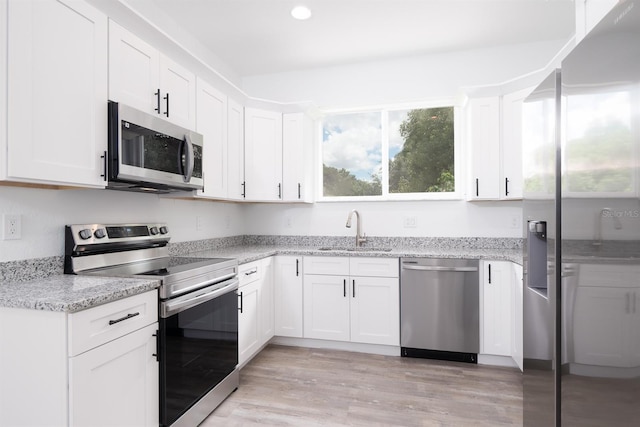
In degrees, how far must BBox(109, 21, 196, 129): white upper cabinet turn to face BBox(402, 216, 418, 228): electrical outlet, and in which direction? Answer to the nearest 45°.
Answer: approximately 45° to its left

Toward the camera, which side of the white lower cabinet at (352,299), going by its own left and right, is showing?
front

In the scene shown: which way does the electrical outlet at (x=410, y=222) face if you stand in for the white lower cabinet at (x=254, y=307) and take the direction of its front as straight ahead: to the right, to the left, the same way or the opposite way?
to the right

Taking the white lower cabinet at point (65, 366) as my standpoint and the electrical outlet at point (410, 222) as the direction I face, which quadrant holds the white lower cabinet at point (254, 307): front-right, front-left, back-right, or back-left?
front-left

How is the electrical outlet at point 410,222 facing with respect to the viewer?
toward the camera

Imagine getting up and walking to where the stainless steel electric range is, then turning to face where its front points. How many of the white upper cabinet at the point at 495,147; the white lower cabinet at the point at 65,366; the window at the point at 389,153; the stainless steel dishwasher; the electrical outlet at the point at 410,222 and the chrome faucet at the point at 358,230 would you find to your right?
1

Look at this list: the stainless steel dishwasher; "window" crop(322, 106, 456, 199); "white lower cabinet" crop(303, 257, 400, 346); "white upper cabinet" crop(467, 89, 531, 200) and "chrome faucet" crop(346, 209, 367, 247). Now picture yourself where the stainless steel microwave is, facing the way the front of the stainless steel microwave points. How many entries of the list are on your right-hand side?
0

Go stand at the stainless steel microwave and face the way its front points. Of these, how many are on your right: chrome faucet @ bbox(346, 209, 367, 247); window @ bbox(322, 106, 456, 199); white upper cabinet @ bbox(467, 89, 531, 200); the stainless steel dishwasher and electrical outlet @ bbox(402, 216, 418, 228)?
0

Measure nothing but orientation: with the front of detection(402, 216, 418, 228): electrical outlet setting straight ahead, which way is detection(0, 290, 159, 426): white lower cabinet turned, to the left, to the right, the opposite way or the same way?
to the left

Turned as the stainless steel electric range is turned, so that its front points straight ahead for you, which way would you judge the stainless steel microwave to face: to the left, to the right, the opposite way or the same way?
the same way

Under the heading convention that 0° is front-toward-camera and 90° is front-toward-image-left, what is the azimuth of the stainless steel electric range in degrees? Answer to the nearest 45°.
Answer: approximately 315°

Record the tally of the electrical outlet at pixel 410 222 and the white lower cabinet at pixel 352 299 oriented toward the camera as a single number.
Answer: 2

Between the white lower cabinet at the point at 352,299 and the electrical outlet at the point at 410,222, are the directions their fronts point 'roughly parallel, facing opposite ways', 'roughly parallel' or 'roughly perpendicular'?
roughly parallel

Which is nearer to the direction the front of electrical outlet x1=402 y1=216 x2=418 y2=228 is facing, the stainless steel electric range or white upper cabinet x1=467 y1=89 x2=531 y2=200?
the stainless steel electric range

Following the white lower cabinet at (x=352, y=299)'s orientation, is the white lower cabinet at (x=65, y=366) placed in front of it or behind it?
in front

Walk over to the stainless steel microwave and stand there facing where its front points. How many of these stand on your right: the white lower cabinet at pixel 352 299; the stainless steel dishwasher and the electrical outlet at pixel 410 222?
0

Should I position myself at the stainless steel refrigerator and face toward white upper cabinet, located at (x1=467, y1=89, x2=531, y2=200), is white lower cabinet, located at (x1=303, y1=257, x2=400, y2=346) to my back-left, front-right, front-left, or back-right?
front-left

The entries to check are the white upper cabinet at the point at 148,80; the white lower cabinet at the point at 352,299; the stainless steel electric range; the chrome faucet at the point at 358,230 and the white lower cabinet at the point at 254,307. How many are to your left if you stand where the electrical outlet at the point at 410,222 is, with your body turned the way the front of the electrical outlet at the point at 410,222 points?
0

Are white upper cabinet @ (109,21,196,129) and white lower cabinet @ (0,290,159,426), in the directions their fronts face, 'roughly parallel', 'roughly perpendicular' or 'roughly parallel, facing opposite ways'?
roughly parallel

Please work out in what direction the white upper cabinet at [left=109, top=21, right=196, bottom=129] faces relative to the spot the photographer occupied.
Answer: facing the viewer and to the right of the viewer
